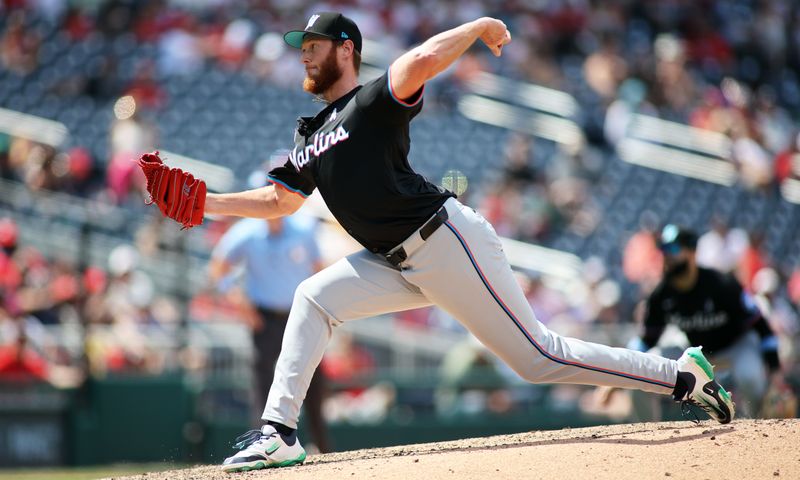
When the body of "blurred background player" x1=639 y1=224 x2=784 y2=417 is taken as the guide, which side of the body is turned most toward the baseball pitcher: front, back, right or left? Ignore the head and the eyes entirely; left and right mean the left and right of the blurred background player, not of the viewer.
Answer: front

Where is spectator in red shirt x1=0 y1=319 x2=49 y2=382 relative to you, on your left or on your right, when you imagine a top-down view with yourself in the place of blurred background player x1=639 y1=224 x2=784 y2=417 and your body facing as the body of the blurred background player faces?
on your right

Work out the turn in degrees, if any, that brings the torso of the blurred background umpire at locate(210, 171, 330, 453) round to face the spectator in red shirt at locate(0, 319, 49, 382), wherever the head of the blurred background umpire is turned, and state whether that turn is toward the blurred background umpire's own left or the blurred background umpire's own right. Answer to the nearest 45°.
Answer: approximately 135° to the blurred background umpire's own right

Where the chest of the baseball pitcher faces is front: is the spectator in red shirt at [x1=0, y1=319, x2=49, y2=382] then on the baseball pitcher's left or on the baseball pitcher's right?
on the baseball pitcher's right

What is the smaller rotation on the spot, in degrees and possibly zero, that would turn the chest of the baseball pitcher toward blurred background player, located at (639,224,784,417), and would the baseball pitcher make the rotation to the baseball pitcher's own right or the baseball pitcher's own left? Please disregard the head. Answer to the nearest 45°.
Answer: approximately 180°

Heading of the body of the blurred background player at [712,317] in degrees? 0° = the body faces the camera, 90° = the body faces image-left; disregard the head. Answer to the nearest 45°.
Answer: approximately 45°

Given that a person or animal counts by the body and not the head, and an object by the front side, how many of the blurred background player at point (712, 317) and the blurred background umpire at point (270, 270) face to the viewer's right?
0

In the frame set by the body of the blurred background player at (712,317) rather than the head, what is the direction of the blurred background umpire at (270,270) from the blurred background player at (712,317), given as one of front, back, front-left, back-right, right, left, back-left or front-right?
front-right

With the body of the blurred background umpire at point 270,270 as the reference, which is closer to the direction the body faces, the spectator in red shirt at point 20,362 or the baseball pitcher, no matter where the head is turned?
the baseball pitcher

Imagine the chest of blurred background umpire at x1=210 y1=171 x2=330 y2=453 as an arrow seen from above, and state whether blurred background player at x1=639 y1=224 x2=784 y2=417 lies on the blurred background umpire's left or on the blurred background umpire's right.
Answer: on the blurred background umpire's left

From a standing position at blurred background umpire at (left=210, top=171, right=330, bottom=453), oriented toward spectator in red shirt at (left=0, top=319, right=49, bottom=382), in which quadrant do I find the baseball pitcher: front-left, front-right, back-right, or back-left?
back-left
